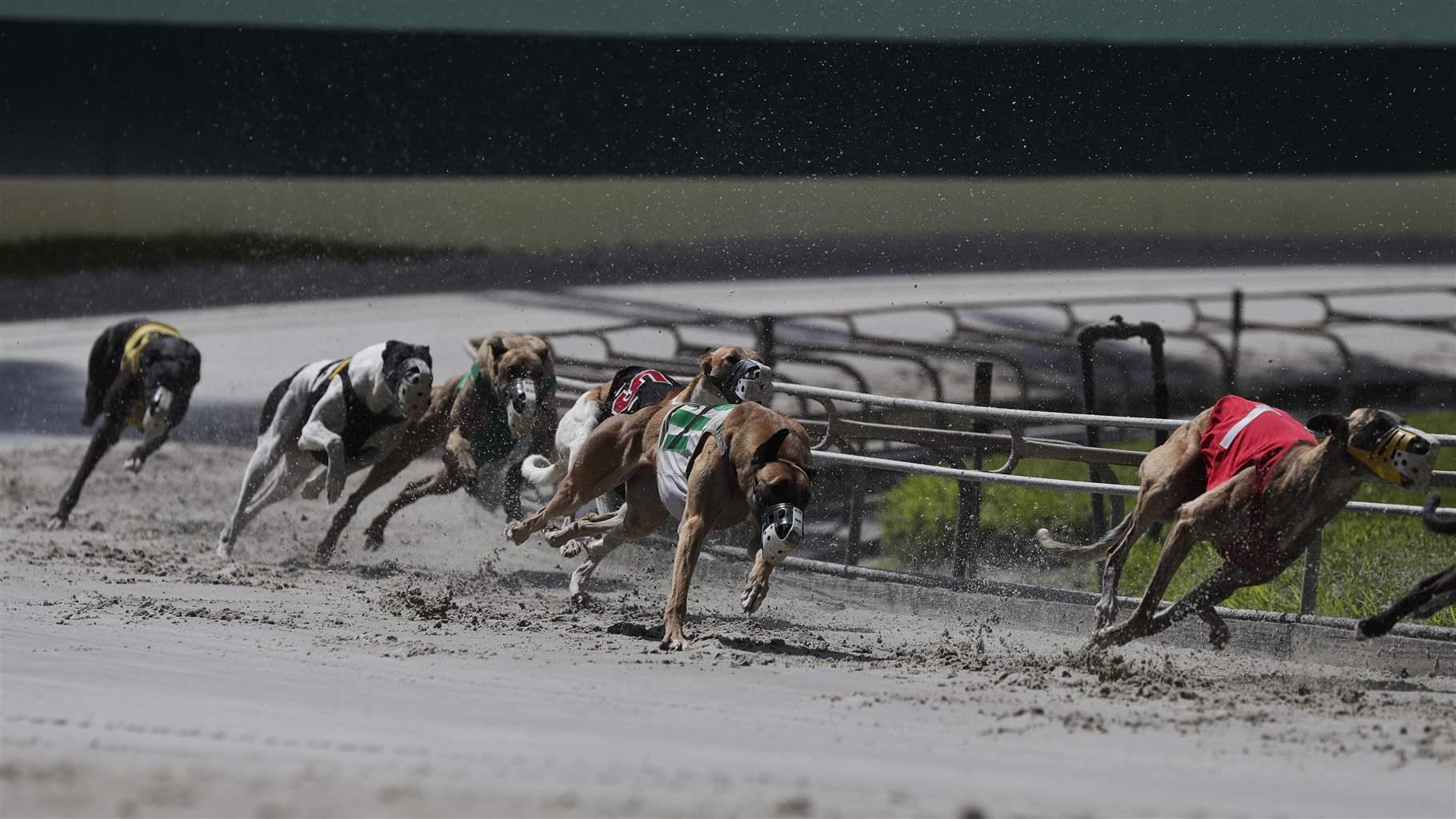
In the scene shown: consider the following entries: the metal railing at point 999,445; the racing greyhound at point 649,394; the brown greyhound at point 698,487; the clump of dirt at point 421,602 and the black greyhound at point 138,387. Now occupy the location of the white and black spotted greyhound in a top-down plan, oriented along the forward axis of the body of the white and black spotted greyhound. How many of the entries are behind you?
1

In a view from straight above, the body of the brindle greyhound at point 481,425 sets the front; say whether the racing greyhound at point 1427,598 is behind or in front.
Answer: in front

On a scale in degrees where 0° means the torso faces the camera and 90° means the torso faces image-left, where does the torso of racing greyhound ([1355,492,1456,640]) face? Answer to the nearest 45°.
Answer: approximately 270°

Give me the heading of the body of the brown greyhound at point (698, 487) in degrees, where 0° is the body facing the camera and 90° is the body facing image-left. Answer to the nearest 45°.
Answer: approximately 315°

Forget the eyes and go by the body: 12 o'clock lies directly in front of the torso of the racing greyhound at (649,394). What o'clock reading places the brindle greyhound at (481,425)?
The brindle greyhound is roughly at 6 o'clock from the racing greyhound.

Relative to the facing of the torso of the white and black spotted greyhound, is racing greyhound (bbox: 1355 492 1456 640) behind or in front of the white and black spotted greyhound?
in front

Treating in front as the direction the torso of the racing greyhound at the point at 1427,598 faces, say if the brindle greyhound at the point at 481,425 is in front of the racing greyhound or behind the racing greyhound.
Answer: behind

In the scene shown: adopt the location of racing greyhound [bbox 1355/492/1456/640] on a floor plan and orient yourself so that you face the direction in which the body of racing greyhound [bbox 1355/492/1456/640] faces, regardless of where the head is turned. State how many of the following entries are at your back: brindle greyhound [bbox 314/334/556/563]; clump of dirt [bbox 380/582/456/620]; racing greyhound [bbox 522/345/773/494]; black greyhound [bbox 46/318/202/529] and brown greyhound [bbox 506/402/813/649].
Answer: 5

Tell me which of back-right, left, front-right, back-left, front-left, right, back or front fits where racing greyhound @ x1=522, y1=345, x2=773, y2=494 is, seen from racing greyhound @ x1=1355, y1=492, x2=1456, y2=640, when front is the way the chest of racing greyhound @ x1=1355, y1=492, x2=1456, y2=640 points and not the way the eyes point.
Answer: back

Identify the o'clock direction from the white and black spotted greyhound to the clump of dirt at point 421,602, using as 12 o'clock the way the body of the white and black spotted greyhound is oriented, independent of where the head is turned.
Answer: The clump of dirt is roughly at 1 o'clock from the white and black spotted greyhound.

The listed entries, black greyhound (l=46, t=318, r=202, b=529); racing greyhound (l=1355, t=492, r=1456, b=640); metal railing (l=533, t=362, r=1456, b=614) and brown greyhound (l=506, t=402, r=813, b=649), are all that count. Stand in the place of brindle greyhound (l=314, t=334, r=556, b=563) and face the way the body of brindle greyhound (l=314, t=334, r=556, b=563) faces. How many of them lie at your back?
1

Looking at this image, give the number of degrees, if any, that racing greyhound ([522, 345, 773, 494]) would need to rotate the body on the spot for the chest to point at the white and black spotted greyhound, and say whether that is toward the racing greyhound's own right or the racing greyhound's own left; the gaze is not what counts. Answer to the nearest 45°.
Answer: approximately 180°
